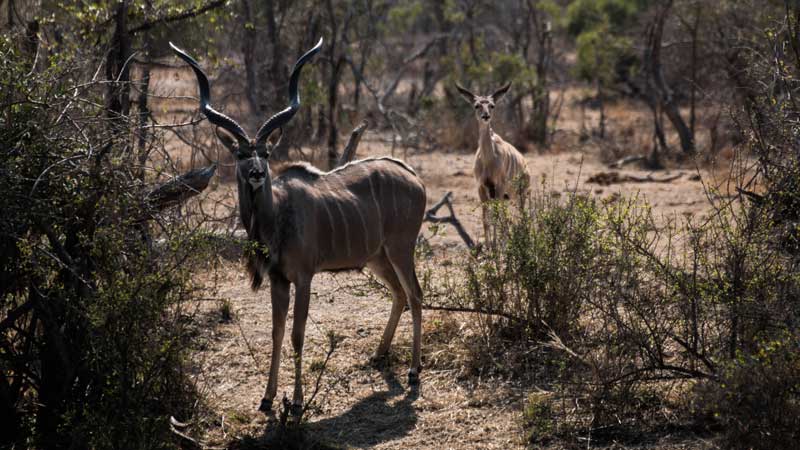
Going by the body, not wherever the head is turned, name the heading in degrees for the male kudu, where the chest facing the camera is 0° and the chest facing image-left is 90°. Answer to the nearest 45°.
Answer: approximately 45°

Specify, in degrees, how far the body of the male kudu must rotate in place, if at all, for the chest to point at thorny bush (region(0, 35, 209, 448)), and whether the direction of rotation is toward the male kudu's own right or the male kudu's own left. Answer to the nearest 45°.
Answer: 0° — it already faces it

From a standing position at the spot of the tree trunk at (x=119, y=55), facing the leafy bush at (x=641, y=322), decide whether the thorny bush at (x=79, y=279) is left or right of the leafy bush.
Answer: right

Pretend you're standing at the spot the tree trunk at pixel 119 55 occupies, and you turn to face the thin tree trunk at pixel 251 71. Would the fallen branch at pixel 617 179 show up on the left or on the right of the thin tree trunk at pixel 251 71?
right

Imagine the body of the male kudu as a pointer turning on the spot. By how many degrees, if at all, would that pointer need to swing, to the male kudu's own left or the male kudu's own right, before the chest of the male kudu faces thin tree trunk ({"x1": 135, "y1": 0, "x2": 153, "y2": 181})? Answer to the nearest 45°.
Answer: approximately 90° to the male kudu's own right

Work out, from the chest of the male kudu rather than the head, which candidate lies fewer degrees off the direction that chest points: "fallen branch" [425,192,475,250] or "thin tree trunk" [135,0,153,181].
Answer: the thin tree trunk

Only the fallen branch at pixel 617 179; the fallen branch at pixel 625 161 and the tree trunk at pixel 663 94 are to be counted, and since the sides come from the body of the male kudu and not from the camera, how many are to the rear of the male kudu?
3

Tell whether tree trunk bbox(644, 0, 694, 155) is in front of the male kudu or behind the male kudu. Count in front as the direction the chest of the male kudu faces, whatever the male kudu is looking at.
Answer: behind

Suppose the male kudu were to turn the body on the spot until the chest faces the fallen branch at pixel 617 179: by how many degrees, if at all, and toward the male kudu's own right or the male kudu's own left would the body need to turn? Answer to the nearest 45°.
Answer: approximately 180°

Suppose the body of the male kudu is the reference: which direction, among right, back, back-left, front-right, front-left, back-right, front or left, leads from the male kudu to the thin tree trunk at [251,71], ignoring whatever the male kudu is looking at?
back-right

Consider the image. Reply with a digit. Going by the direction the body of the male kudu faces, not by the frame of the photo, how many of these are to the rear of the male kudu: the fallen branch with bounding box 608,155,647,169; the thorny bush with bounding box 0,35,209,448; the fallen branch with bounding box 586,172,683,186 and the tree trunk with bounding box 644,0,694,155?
3

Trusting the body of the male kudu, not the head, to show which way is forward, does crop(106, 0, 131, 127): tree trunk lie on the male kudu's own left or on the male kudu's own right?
on the male kudu's own right

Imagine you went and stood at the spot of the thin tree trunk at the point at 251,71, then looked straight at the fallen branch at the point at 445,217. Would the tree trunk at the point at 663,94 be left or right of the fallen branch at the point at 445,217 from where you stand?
left

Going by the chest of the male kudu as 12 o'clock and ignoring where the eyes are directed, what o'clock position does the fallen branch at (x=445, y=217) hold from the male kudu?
The fallen branch is roughly at 5 o'clock from the male kudu.
